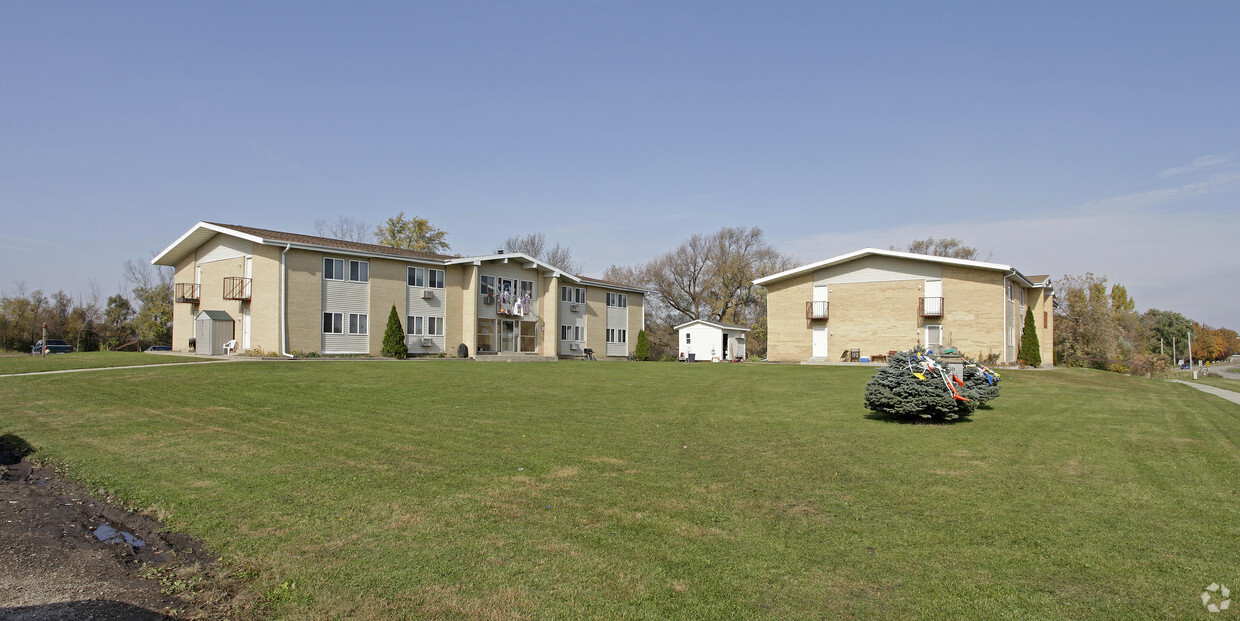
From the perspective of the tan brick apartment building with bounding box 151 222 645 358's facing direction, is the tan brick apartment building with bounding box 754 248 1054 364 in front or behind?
in front

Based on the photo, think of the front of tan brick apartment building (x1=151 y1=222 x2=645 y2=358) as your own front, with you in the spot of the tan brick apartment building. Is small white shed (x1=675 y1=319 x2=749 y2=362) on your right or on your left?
on your left
